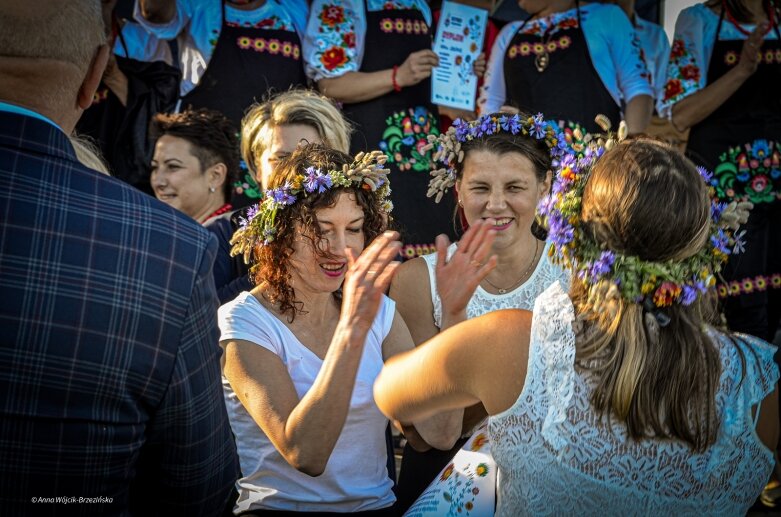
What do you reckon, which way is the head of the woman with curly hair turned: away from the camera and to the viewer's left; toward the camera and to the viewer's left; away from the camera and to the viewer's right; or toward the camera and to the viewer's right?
toward the camera and to the viewer's right

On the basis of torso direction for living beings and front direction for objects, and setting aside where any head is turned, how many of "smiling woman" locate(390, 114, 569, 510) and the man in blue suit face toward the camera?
1

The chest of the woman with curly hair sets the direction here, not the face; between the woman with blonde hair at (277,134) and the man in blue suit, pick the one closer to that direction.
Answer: the man in blue suit

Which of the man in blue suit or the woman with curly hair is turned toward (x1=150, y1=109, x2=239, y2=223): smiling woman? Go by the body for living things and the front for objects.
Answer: the man in blue suit

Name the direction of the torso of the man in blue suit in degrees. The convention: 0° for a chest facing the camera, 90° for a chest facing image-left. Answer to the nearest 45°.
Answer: approximately 180°

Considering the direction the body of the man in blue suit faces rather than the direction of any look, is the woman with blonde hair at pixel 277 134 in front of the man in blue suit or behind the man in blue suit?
in front

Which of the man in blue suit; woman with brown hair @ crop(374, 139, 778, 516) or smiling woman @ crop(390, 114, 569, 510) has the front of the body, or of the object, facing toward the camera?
the smiling woman

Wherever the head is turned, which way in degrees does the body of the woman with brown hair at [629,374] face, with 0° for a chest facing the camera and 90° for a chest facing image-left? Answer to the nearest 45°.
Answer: approximately 180°

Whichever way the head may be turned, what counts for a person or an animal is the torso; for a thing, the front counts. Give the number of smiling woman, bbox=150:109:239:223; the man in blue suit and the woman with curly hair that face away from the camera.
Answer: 1

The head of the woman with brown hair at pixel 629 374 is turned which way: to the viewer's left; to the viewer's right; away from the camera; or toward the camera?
away from the camera

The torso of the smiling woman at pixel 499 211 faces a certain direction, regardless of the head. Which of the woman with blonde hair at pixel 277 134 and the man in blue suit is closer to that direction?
the man in blue suit

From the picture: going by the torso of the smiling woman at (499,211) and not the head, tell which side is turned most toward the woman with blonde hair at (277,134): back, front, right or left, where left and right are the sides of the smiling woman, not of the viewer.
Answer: right

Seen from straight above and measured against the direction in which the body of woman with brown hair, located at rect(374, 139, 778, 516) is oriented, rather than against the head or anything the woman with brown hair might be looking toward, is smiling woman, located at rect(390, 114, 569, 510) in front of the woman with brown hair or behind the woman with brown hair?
in front

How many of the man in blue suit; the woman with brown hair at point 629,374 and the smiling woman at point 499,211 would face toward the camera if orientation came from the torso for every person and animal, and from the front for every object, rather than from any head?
1

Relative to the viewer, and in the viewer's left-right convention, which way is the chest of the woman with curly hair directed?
facing the viewer and to the right of the viewer

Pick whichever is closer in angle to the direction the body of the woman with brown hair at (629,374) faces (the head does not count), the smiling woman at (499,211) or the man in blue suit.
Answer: the smiling woman
